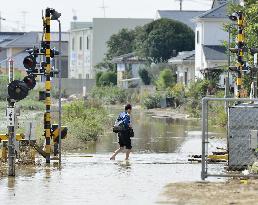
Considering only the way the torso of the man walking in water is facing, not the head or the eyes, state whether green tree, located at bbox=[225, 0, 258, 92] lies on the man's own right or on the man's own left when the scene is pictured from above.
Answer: on the man's own left

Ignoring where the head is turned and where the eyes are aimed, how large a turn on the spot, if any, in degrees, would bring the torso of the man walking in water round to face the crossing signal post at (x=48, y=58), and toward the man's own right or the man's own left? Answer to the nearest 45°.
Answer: approximately 135° to the man's own right
